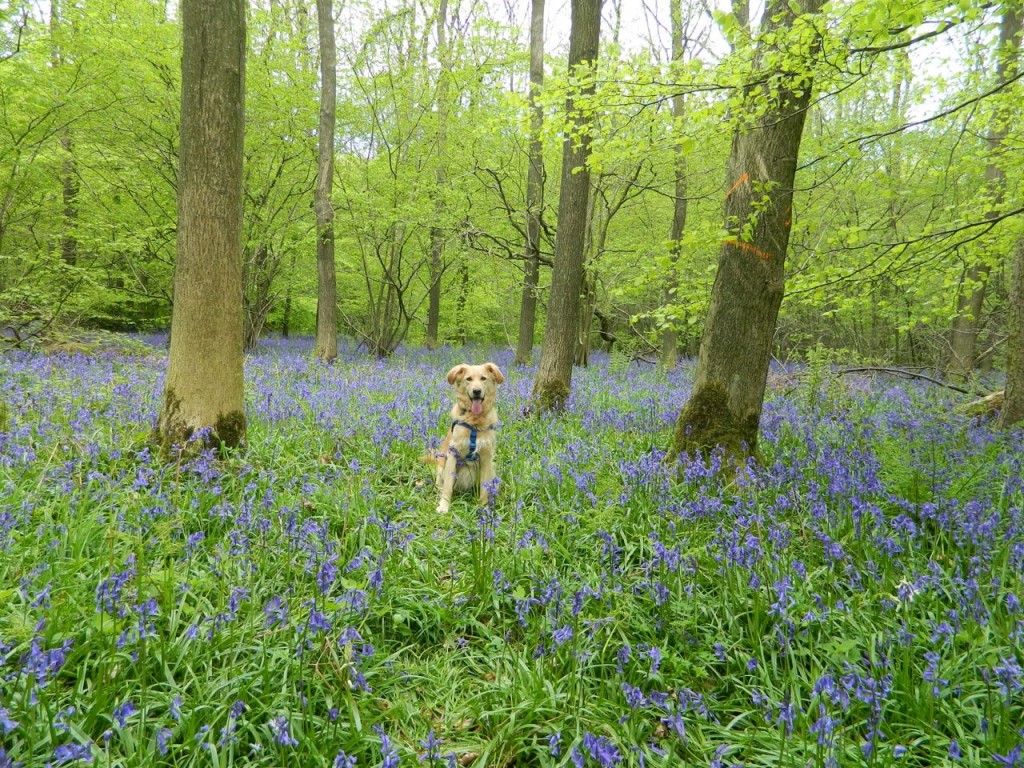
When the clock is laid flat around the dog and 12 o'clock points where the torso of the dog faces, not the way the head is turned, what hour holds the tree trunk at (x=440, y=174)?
The tree trunk is roughly at 6 o'clock from the dog.

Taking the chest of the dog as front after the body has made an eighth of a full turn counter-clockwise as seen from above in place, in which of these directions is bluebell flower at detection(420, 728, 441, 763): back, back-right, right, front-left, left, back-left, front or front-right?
front-right

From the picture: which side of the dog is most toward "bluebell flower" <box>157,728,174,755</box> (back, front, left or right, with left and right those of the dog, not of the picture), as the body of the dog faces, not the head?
front

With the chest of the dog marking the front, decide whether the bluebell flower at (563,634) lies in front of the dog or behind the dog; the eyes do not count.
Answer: in front

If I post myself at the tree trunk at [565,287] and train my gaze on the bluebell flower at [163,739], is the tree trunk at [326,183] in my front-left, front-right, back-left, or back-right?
back-right

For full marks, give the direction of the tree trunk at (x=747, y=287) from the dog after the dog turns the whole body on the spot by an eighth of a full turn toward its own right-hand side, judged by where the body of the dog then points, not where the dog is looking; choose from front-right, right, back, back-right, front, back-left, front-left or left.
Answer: back-left

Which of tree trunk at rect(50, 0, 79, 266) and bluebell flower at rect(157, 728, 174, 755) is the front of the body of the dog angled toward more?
the bluebell flower

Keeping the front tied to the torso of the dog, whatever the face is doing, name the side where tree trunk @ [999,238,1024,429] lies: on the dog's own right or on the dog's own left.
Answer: on the dog's own left

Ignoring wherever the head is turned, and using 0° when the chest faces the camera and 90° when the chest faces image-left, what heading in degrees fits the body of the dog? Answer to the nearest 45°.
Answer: approximately 0°

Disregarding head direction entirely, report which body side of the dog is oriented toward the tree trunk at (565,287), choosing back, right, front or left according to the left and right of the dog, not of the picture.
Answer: back
